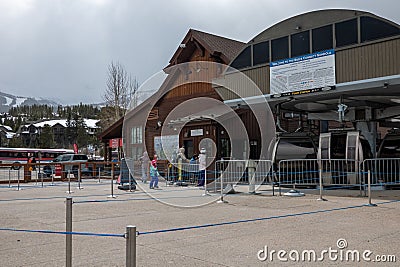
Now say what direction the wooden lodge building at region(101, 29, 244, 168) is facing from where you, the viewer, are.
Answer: facing the viewer and to the left of the viewer

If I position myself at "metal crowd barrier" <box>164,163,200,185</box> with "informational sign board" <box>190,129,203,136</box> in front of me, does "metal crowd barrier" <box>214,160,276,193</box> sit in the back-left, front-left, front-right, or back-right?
back-right

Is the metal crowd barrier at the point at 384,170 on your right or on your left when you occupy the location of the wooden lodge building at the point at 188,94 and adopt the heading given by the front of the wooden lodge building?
on your left

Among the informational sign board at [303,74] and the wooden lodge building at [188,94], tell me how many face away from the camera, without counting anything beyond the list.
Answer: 0

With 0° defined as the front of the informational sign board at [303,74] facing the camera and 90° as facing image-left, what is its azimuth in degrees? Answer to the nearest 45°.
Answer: approximately 45°

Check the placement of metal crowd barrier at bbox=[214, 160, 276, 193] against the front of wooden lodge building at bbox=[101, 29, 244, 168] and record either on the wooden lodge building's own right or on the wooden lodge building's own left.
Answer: on the wooden lodge building's own left

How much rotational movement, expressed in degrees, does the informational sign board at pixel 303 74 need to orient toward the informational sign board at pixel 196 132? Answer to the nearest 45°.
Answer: approximately 90° to its right

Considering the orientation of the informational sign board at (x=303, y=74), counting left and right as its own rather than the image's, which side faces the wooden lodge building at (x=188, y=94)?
right
